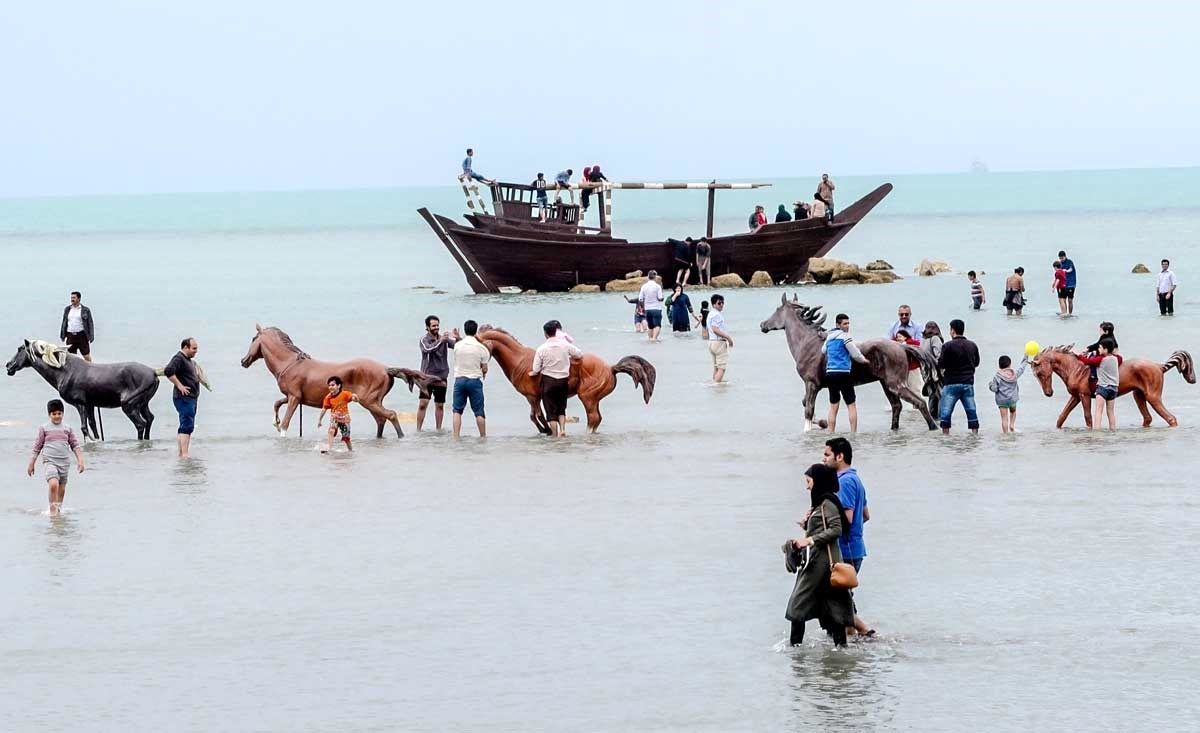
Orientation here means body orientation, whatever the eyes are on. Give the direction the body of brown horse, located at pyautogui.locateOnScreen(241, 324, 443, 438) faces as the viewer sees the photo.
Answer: to the viewer's left

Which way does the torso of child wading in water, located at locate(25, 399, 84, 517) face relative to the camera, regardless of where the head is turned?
toward the camera

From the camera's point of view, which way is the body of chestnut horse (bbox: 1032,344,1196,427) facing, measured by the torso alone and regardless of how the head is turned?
to the viewer's left

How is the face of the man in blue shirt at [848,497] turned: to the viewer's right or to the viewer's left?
to the viewer's left

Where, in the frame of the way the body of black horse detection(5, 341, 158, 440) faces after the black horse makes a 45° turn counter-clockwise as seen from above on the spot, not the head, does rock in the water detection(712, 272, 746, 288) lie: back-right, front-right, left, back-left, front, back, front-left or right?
back

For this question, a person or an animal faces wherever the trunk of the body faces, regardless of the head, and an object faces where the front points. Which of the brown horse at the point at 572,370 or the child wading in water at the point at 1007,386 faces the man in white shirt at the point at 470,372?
the brown horse

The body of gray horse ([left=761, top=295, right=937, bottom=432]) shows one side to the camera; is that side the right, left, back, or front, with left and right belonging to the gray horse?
left

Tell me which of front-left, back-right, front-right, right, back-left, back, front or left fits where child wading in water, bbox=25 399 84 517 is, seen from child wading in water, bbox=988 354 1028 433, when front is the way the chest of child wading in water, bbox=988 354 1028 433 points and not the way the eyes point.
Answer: back-left

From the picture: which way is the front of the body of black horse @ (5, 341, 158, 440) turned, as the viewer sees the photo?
to the viewer's left

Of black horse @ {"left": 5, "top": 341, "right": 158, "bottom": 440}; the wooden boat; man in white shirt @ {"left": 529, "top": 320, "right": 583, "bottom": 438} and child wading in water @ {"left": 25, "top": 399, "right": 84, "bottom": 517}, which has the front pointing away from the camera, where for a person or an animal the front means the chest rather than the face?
the man in white shirt

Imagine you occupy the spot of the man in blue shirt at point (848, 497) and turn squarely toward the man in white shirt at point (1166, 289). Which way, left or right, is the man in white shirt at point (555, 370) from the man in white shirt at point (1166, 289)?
left

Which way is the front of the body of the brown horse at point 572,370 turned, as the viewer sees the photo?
to the viewer's left

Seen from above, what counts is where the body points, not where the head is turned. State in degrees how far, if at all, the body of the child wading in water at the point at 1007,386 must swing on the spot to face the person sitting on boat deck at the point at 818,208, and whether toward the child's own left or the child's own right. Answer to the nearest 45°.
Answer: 0° — they already face them
